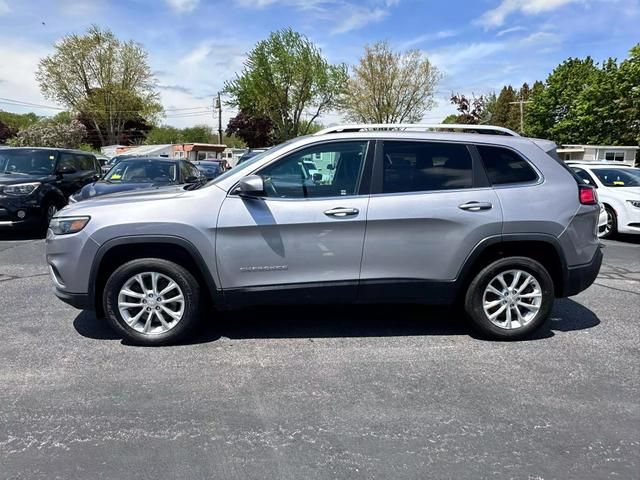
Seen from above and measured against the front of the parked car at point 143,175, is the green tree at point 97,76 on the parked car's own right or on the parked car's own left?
on the parked car's own right

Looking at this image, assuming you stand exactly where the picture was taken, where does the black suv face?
facing the viewer and to the left of the viewer

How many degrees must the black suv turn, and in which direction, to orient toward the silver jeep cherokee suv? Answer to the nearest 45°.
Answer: approximately 45° to its left

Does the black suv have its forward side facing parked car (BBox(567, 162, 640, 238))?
no

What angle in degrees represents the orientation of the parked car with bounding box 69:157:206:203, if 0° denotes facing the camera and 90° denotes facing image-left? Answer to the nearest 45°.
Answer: approximately 45°

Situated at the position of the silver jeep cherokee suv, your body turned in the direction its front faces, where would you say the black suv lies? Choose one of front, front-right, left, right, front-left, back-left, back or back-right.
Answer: front-right

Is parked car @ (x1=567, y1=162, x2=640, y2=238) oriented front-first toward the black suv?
no

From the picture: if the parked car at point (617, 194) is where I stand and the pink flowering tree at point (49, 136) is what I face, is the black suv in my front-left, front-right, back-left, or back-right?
front-left

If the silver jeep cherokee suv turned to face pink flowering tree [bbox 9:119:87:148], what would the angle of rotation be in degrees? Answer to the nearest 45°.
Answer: approximately 45° to its right

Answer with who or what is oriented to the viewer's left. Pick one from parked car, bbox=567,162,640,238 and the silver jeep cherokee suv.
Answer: the silver jeep cherokee suv

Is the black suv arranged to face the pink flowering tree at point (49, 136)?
no

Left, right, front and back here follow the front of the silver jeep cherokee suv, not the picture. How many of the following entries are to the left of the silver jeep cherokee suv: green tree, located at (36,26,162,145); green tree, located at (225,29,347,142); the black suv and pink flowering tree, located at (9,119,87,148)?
0

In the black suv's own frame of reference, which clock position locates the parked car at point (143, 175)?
The parked car is roughly at 9 o'clock from the black suv.

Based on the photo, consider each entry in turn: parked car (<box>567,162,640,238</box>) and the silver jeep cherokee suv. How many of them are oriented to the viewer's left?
1

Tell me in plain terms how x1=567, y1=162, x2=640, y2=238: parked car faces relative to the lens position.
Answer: facing the viewer and to the right of the viewer

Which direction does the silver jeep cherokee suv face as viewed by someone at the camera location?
facing to the left of the viewer
